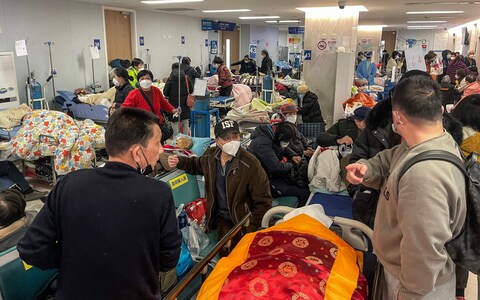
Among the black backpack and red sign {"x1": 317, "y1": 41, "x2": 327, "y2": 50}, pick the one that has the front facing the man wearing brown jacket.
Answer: the red sign

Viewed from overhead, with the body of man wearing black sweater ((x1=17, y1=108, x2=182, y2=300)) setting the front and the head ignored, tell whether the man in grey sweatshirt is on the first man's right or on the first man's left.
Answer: on the first man's right

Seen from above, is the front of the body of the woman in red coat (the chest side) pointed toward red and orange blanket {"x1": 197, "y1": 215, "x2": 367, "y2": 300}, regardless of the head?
yes

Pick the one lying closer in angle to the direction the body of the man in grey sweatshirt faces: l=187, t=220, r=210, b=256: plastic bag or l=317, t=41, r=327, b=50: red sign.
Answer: the plastic bag

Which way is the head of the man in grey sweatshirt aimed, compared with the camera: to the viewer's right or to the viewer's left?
to the viewer's left

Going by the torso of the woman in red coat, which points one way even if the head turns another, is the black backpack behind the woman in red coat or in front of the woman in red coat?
in front

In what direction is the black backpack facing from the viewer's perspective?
to the viewer's right

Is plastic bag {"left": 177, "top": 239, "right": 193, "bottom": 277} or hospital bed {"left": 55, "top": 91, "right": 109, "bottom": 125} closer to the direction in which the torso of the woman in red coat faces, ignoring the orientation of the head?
the plastic bag

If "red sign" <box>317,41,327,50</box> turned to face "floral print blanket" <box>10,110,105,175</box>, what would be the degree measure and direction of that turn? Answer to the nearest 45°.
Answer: approximately 45° to its right

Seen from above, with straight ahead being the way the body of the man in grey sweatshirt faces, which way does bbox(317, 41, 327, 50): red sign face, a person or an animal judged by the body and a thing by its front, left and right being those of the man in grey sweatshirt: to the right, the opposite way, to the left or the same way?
to the left

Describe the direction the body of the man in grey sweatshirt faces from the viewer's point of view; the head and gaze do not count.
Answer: to the viewer's left

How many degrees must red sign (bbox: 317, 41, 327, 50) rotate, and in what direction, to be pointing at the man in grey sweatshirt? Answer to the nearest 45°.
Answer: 0° — it already faces them

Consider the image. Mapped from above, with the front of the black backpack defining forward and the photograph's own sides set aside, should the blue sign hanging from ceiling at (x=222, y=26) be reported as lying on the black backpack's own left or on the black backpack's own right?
on the black backpack's own left

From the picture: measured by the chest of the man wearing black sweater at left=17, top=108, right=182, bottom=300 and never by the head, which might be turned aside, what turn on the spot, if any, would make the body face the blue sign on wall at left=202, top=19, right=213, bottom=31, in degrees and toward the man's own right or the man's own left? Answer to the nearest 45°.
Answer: approximately 45° to the man's own left

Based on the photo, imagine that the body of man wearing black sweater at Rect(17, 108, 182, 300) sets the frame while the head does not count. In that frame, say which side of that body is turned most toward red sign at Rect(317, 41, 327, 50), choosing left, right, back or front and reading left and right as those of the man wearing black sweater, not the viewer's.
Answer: front

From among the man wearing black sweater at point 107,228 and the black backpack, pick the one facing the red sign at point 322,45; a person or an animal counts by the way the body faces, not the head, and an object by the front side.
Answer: the man wearing black sweater
